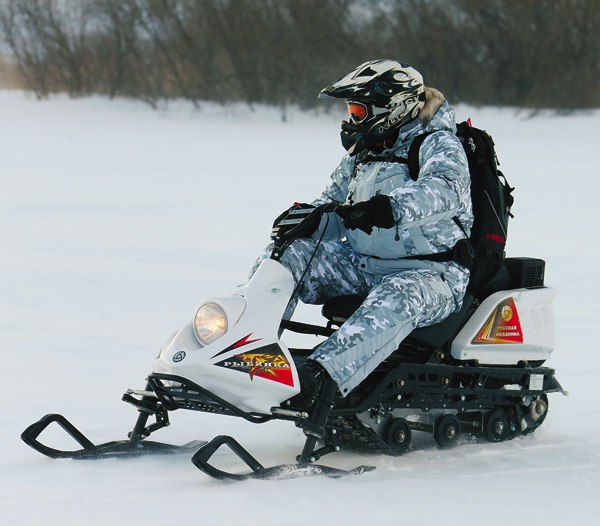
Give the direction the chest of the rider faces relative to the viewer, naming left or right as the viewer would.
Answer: facing the viewer and to the left of the viewer

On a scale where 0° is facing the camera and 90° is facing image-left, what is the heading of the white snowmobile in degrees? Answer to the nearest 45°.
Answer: approximately 45°
